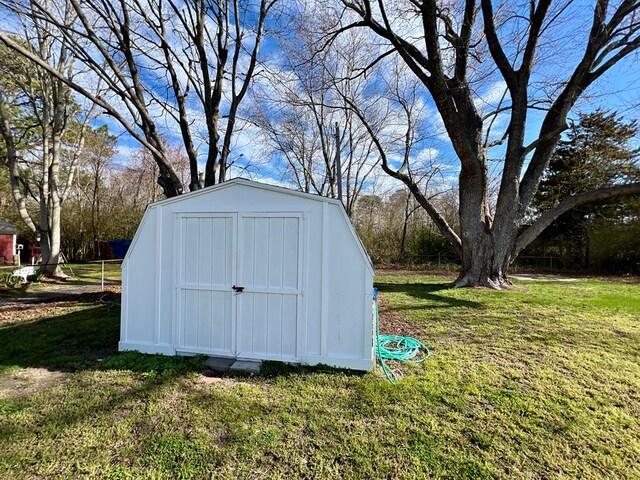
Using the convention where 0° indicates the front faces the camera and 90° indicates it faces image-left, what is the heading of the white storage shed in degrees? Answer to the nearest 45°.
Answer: approximately 0°

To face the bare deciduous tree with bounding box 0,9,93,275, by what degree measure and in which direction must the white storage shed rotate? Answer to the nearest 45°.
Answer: approximately 135° to its right

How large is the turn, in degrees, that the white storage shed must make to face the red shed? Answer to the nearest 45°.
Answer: approximately 135° to its right

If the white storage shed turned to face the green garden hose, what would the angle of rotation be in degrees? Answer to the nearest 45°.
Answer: approximately 90° to its left

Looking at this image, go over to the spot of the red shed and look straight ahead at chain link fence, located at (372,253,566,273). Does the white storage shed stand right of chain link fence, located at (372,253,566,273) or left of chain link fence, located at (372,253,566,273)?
right

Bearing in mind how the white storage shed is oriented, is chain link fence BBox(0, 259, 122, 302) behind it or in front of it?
behind
